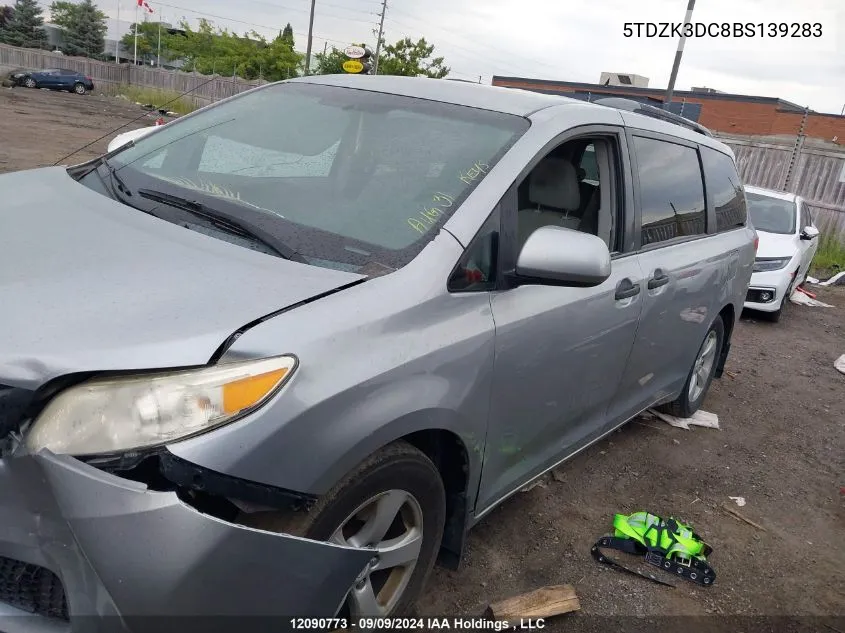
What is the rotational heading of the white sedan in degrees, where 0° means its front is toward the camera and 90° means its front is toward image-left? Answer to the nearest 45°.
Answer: approximately 0°

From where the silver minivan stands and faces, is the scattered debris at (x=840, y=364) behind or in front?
behind

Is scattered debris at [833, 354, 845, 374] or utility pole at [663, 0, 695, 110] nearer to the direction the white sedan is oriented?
the scattered debris

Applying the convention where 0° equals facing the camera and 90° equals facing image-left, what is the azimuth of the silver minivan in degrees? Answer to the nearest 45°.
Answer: approximately 45°

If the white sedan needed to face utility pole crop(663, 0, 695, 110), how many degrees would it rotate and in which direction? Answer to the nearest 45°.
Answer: approximately 180°

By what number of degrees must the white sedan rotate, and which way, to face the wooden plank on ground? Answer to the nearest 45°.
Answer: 0° — it already faces it

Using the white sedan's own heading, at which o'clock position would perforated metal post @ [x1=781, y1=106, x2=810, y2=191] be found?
The perforated metal post is roughly at 6 o'clock from the white sedan.

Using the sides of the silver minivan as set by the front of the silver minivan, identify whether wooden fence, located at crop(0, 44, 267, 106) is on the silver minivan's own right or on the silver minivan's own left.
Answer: on the silver minivan's own right

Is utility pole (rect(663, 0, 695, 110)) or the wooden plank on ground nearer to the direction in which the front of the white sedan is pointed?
the wooden plank on ground
